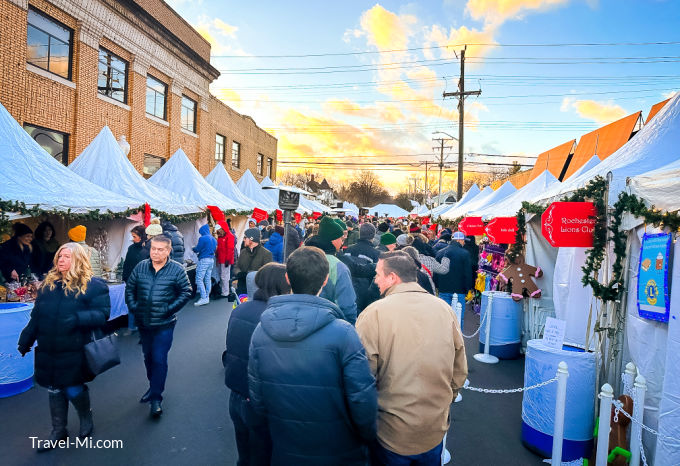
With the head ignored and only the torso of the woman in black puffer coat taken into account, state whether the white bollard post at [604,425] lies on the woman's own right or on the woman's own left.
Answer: on the woman's own left

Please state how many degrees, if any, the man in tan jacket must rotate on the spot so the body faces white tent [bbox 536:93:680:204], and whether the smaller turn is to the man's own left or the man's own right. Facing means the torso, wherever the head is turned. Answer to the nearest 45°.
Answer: approximately 45° to the man's own right

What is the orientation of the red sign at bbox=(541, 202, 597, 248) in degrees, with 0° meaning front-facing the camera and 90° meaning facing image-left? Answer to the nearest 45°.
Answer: approximately 0°

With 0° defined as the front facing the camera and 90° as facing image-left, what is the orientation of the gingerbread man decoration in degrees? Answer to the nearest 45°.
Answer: approximately 0°

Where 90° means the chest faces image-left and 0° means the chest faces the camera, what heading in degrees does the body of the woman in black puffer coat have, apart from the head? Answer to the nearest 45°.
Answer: approximately 45°

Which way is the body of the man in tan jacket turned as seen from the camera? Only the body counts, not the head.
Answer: away from the camera

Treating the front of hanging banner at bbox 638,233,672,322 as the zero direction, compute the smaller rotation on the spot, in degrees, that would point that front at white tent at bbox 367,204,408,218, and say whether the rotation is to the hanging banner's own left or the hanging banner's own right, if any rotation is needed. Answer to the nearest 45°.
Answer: approximately 90° to the hanging banner's own right

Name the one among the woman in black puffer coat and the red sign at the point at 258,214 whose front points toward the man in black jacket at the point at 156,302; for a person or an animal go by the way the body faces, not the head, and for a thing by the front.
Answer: the red sign
